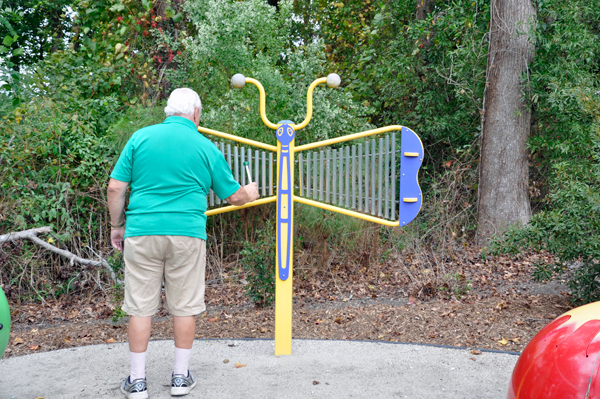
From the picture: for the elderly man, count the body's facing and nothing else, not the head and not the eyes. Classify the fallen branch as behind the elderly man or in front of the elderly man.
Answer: in front

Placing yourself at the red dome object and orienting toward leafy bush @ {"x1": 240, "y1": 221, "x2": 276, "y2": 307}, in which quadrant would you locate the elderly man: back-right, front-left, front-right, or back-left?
front-left

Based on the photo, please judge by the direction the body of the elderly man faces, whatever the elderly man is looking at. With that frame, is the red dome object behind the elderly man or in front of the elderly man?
behind

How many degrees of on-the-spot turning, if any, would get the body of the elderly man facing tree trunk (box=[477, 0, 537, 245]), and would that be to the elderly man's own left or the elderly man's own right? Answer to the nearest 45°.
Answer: approximately 45° to the elderly man's own right

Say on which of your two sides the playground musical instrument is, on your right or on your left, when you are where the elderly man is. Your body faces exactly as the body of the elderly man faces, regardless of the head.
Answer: on your right

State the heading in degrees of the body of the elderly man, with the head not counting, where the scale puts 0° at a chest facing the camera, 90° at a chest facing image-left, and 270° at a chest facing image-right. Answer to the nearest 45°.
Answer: approximately 180°

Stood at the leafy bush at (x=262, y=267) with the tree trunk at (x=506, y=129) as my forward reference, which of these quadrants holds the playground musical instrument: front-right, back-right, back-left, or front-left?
back-right

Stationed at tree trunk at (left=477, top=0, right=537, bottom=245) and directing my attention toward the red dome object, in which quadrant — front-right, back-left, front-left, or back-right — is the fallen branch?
front-right

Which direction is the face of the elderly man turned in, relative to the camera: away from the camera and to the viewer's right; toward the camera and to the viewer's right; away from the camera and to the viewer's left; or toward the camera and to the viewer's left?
away from the camera and to the viewer's right

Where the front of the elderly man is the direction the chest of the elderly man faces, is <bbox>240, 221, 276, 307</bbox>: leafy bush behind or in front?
in front

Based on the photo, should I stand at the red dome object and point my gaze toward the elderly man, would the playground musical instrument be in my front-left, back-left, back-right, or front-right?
front-right

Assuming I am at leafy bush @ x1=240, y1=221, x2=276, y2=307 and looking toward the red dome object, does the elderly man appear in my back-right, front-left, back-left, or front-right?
front-right
